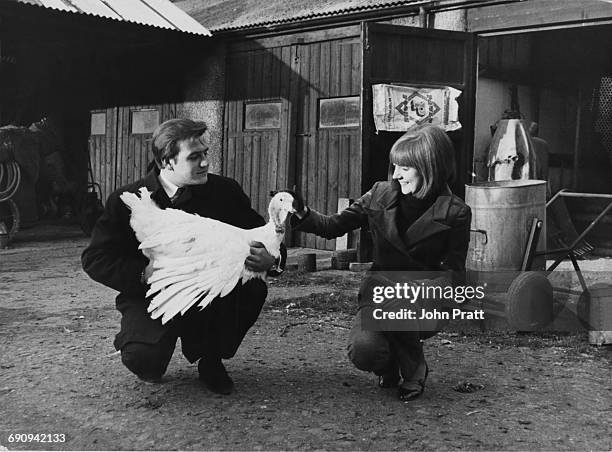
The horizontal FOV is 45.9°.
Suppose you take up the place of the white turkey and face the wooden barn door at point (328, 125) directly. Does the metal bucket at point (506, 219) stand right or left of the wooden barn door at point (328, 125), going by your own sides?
right

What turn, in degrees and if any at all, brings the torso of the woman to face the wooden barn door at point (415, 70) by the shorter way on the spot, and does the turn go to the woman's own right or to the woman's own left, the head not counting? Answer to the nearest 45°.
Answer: approximately 135° to the woman's own right

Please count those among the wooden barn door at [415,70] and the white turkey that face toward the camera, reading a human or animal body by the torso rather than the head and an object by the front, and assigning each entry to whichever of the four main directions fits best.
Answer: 1

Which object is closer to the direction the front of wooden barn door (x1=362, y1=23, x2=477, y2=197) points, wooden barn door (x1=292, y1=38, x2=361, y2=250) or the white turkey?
the white turkey

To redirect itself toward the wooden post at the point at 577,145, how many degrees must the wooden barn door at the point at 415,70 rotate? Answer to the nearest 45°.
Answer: approximately 135° to its left

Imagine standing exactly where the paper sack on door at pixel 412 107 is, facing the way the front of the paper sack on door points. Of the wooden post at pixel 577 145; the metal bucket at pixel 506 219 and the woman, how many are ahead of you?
2

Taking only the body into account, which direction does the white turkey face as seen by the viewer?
to the viewer's right

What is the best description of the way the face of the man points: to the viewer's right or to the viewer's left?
to the viewer's right

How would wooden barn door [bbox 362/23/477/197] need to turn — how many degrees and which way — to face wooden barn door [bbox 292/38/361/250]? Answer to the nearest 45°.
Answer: approximately 135° to its right

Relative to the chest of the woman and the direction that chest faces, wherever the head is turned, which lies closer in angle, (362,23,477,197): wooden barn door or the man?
the man
